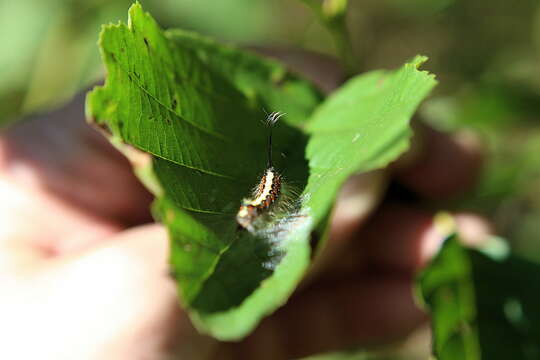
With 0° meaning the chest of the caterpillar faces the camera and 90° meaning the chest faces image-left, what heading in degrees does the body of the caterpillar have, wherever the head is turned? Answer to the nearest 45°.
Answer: approximately 45°

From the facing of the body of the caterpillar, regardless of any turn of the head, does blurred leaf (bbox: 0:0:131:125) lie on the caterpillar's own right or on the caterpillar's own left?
on the caterpillar's own right
